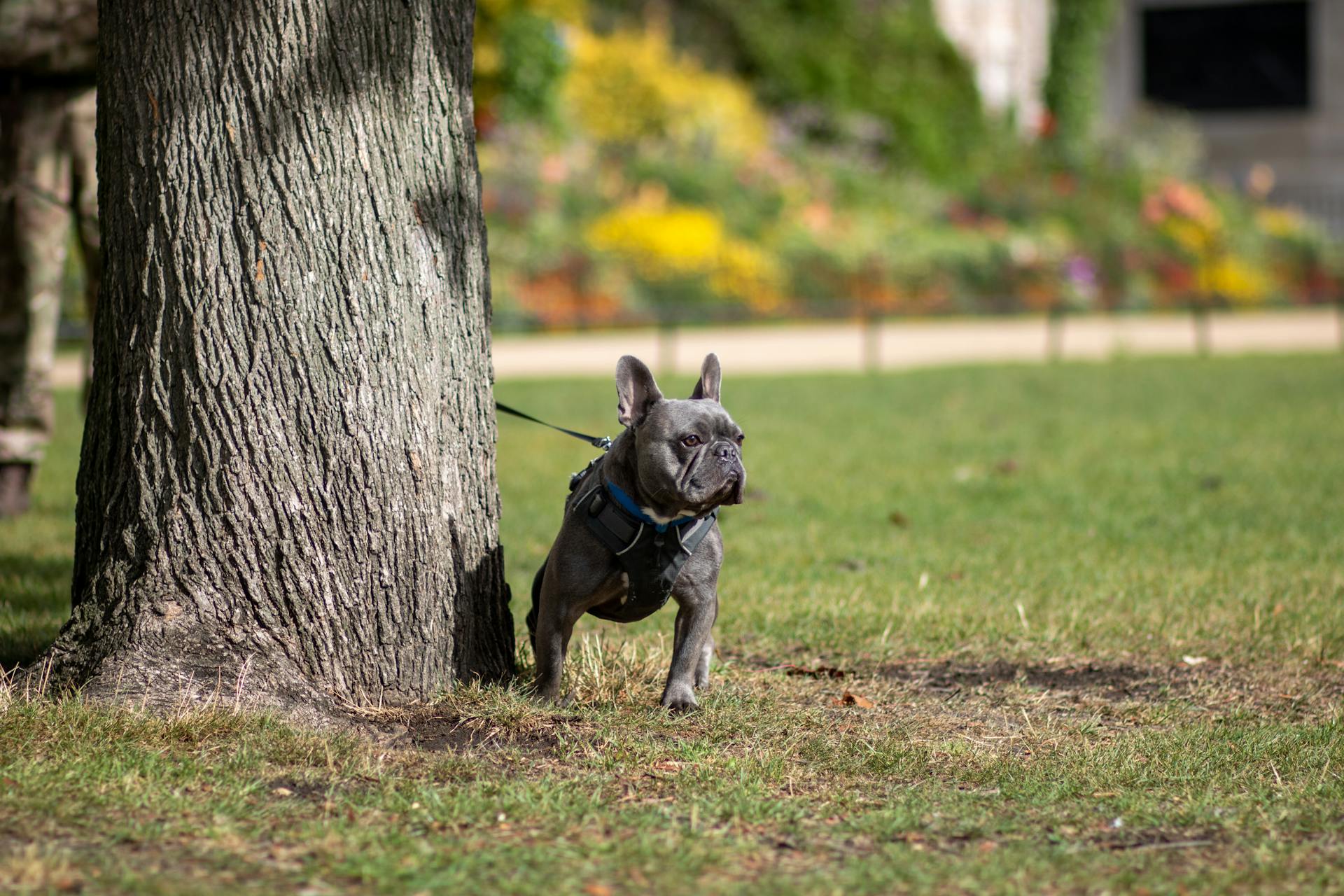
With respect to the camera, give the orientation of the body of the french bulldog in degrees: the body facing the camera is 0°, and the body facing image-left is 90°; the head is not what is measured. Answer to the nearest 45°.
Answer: approximately 315°

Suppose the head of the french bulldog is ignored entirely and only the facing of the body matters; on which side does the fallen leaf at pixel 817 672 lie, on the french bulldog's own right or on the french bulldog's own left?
on the french bulldog's own left

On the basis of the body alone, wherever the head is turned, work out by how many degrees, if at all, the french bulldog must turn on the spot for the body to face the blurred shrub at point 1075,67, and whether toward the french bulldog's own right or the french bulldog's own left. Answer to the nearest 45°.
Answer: approximately 135° to the french bulldog's own left

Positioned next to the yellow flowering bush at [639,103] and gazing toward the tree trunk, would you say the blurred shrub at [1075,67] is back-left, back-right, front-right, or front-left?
back-left

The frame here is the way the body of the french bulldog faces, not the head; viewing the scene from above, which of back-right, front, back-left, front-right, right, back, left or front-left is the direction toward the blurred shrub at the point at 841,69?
back-left

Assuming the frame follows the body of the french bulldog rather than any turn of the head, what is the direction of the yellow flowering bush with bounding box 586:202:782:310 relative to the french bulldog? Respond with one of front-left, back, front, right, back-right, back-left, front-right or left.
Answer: back-left

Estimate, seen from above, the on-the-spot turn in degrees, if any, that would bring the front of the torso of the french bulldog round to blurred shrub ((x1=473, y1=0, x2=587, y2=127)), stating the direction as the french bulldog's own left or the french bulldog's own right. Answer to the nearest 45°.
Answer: approximately 135° to the french bulldog's own left

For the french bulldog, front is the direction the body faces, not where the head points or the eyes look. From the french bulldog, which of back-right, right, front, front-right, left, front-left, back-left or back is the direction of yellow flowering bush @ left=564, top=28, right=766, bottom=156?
back-left
